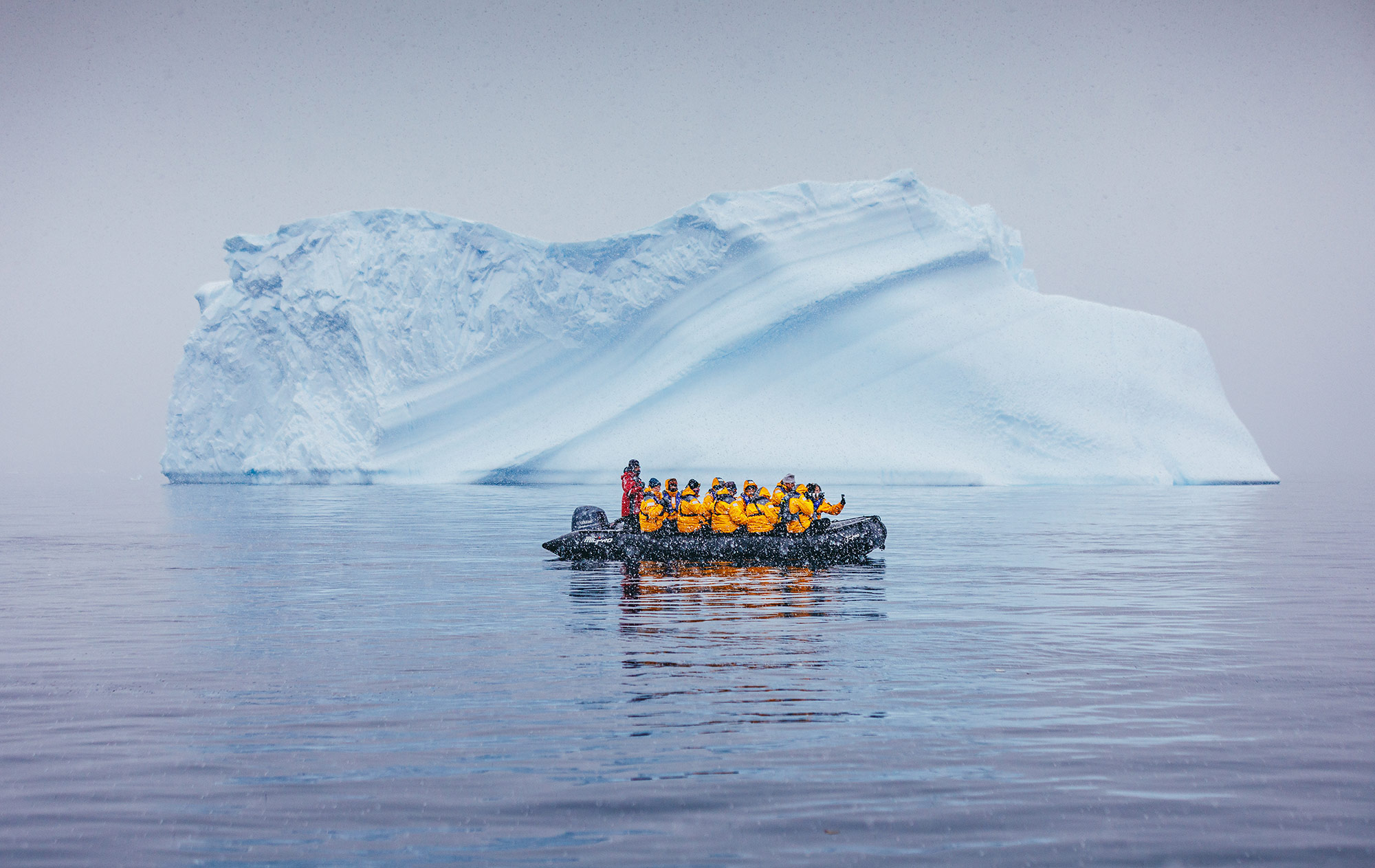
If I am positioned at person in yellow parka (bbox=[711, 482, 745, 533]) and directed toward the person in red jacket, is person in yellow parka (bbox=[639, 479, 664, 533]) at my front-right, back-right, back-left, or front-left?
front-left

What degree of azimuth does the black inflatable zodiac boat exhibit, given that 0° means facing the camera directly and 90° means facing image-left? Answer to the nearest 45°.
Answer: approximately 270°

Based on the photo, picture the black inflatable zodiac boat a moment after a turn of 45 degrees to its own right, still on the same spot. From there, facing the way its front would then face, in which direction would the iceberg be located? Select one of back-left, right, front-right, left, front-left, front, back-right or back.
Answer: back-left
